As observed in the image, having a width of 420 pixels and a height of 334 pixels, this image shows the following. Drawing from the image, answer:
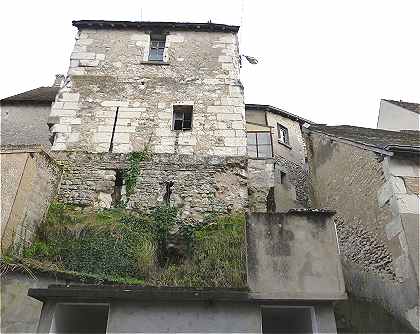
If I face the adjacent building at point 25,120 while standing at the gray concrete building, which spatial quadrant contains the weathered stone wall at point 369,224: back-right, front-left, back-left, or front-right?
back-right

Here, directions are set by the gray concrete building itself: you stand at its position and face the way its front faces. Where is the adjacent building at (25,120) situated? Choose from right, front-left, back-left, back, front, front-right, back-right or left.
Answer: back-right

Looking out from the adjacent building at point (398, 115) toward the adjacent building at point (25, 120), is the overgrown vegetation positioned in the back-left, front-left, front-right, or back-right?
front-left

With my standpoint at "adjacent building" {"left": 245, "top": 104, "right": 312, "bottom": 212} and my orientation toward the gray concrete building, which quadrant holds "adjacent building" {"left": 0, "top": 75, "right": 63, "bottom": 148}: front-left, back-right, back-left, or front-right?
front-right

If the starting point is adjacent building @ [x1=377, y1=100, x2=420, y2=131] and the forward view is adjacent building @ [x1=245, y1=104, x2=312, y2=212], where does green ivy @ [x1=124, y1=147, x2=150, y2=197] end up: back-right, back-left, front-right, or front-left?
front-left

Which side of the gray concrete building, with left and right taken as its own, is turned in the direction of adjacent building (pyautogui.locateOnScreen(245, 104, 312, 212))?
back

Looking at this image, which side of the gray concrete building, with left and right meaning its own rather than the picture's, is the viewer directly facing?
front
